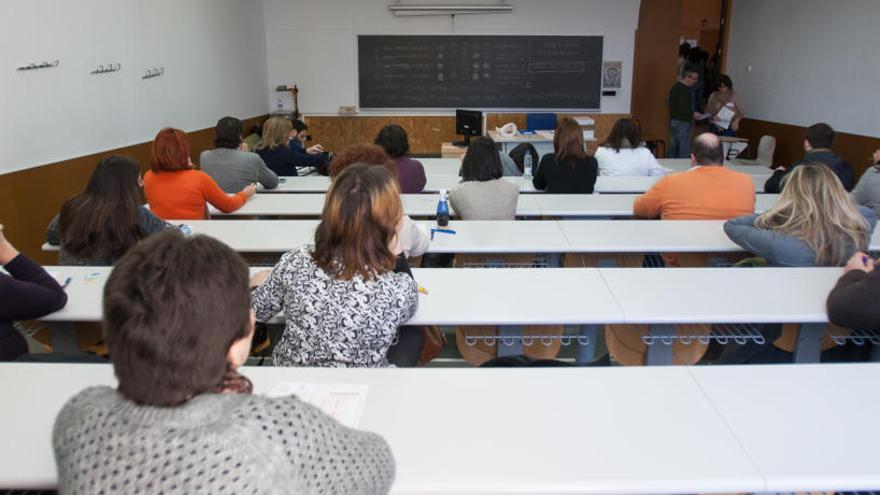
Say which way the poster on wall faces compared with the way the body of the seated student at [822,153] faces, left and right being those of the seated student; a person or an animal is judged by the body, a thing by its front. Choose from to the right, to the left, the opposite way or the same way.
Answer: the opposite way

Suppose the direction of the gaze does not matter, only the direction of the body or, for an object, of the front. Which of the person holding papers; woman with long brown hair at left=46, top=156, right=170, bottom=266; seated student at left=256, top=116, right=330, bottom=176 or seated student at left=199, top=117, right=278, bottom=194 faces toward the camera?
the person holding papers

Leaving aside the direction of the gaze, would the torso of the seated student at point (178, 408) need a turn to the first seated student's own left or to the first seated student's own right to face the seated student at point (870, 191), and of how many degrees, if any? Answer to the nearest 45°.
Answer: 0° — they already face them

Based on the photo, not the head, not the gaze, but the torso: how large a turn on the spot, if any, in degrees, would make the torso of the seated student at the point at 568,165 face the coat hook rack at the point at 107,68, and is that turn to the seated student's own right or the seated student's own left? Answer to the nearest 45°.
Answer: approximately 90° to the seated student's own left

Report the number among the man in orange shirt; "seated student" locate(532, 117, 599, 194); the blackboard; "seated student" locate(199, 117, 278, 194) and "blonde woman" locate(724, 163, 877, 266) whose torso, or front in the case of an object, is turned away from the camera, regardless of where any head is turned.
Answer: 4

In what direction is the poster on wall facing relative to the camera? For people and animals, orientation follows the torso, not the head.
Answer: toward the camera

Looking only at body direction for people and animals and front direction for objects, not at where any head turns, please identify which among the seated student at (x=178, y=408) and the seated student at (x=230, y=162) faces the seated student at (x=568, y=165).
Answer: the seated student at (x=178, y=408)

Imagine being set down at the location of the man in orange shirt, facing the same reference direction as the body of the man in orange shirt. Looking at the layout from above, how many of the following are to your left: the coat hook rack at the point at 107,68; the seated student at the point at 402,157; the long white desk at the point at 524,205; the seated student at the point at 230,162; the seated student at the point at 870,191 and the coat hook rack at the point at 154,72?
5

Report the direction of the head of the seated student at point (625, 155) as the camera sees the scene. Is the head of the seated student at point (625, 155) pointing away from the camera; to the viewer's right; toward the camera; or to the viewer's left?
away from the camera

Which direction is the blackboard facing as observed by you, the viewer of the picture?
facing the viewer

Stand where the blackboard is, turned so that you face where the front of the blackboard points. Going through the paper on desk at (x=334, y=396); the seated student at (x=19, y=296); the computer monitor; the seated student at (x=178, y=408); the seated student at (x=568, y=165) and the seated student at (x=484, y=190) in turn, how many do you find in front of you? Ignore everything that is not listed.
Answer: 6

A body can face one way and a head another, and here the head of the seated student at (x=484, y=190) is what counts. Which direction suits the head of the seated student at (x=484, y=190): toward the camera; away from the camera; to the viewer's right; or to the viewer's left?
away from the camera

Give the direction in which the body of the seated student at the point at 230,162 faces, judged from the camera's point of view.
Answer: away from the camera

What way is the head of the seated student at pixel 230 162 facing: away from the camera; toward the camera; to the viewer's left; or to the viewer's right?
away from the camera

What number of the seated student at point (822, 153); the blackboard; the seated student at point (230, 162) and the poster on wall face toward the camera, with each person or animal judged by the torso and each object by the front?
2

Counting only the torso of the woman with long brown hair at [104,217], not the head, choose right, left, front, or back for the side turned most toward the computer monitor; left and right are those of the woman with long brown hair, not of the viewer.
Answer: front

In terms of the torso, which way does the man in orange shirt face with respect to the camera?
away from the camera

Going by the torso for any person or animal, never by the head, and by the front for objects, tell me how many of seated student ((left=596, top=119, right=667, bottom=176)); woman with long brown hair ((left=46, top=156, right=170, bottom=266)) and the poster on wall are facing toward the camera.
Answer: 1

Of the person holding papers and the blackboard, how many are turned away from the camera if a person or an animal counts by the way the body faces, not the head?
0
